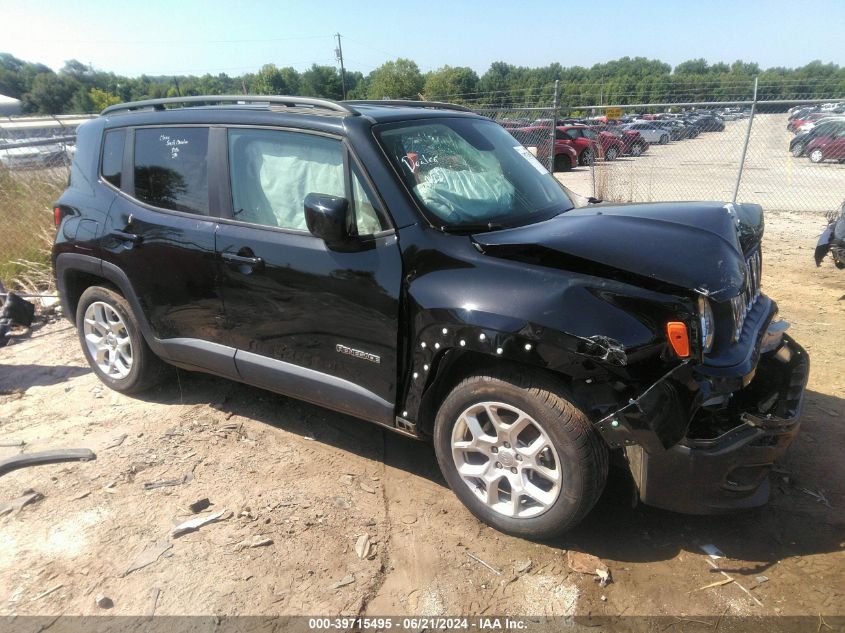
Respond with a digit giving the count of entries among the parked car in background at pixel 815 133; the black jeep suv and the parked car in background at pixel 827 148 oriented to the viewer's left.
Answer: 2

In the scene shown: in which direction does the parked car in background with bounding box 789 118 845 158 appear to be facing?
to the viewer's left

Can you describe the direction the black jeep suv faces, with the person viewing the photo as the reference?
facing the viewer and to the right of the viewer

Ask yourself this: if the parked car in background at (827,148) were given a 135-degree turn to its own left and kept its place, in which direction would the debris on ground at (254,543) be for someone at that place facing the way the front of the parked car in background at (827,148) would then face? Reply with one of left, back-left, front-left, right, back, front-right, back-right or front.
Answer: front-right

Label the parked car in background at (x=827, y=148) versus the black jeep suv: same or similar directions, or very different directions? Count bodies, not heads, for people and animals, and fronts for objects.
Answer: very different directions

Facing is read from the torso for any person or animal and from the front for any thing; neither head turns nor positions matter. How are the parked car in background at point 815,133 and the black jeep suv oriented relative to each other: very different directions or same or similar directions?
very different directions

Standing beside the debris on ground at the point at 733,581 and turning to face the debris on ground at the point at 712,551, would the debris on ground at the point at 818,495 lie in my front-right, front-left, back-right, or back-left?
front-right

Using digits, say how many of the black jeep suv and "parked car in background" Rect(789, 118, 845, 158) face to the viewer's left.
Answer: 1

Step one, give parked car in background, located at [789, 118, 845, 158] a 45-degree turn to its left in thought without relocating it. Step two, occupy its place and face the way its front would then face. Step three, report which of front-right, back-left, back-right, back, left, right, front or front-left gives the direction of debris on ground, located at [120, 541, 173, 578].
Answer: front-left

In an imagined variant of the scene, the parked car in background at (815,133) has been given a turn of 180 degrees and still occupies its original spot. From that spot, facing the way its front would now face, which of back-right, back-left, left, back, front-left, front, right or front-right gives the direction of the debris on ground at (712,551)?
right

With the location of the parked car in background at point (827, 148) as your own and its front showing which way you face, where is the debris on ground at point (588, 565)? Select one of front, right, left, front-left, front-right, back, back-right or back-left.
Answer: left

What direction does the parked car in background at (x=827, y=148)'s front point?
to the viewer's left
